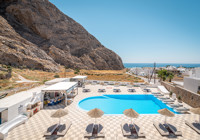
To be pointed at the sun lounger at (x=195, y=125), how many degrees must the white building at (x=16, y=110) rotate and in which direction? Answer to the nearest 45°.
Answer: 0° — it already faces it

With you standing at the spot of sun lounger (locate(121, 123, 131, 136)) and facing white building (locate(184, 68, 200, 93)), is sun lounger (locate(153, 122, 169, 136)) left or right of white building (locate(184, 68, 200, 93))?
right

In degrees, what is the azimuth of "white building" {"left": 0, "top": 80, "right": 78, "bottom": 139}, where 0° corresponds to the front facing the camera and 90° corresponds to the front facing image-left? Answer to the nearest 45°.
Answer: approximately 315°

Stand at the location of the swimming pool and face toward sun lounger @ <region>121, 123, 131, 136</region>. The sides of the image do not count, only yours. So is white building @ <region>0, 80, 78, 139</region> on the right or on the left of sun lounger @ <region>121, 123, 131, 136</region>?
right

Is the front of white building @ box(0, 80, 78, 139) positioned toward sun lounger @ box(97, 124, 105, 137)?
yes

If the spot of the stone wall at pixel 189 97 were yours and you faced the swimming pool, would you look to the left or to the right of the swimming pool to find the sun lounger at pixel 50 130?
left

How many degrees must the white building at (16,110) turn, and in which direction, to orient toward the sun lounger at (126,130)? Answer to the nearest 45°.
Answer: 0° — it already faces it

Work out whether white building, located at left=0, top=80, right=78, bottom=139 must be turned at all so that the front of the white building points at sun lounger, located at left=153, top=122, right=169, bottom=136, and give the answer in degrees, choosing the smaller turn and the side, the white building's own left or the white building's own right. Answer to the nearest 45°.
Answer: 0° — it already faces it

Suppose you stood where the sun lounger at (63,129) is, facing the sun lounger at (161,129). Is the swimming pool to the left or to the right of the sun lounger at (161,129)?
left

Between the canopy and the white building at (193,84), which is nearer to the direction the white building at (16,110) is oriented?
the white building

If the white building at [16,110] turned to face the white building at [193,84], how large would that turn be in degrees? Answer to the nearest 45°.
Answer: approximately 45° to its left

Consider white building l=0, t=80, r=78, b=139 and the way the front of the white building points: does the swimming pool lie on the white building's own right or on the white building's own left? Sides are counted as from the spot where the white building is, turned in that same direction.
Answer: on the white building's own left
